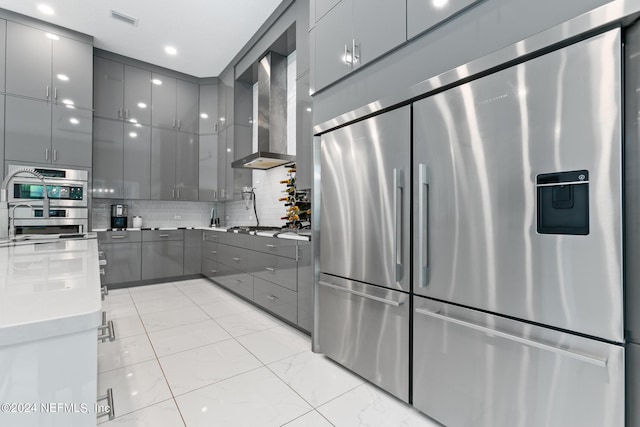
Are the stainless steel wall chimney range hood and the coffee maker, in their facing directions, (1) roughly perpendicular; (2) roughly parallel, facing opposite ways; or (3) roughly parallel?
roughly perpendicular

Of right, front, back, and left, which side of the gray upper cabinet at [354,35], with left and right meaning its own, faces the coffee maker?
right

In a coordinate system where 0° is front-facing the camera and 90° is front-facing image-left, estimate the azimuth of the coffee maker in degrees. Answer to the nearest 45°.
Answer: approximately 0°

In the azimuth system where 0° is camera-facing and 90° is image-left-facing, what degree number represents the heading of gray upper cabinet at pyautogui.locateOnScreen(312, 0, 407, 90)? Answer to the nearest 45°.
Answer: approximately 45°

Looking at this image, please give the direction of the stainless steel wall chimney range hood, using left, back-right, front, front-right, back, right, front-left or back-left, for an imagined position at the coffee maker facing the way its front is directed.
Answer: front-left

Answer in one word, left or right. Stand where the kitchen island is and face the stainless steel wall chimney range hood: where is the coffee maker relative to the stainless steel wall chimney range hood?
left

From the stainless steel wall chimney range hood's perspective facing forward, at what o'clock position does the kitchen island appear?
The kitchen island is roughly at 11 o'clock from the stainless steel wall chimney range hood.

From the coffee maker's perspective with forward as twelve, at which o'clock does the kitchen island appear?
The kitchen island is roughly at 12 o'clock from the coffee maker.

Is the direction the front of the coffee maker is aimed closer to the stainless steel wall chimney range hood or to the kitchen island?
the kitchen island

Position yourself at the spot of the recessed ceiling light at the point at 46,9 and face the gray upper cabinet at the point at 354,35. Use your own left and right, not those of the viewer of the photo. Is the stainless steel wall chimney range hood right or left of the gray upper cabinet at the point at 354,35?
left
